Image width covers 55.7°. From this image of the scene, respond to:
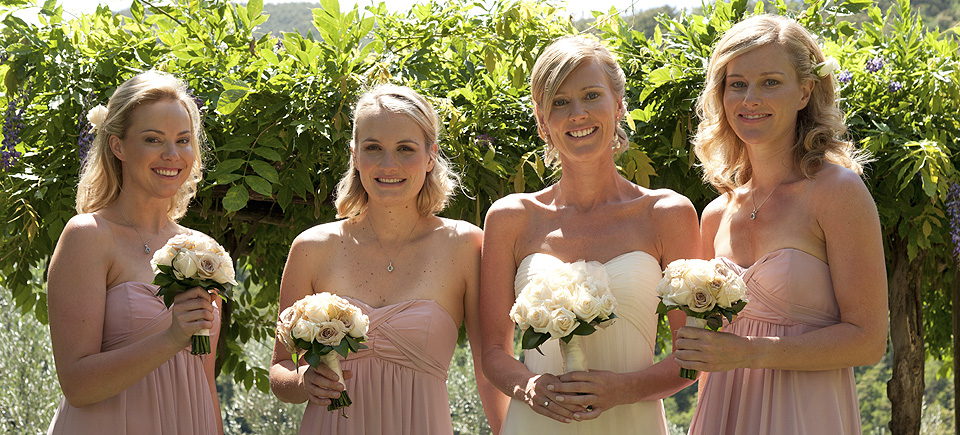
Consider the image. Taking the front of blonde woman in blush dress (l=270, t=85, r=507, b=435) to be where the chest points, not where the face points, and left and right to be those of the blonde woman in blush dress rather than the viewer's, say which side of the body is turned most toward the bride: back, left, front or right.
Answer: left

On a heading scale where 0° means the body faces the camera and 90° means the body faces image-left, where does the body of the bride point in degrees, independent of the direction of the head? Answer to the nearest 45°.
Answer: approximately 0°

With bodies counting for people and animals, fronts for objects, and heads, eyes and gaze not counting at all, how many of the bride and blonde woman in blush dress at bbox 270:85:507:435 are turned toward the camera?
2

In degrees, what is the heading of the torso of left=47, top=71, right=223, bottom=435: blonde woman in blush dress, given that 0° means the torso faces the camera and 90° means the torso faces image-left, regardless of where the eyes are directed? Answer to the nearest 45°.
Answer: approximately 315°

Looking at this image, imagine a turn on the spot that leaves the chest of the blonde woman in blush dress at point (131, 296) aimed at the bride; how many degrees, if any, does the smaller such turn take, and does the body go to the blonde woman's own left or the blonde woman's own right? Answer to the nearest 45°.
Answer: approximately 45° to the blonde woman's own left

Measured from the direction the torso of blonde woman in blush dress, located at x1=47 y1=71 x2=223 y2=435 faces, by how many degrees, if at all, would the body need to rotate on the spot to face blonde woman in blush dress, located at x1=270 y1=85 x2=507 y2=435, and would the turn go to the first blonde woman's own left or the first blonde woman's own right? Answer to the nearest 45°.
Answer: approximately 45° to the first blonde woman's own left

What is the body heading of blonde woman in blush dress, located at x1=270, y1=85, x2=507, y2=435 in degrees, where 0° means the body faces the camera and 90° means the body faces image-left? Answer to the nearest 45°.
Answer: approximately 0°

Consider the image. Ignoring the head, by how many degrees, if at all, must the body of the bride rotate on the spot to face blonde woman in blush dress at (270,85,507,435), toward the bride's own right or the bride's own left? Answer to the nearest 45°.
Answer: approximately 90° to the bride's own right
